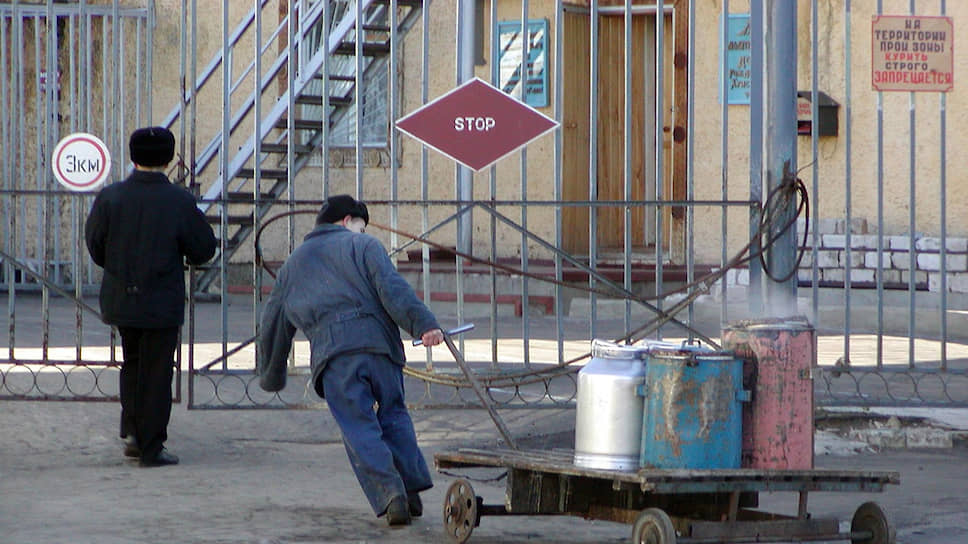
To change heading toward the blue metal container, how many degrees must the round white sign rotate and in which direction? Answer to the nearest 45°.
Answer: approximately 45° to its left

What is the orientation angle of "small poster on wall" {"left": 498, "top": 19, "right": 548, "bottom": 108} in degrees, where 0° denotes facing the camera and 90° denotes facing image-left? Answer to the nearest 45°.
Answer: approximately 0°

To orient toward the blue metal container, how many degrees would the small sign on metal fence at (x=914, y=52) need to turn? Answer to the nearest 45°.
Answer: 0° — it already faces it

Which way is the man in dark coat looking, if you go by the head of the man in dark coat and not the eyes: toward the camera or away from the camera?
away from the camera

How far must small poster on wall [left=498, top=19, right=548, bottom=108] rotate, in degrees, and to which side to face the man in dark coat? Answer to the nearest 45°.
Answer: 0° — it already faces them

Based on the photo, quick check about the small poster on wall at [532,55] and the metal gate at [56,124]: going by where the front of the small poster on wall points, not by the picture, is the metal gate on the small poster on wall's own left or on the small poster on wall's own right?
on the small poster on wall's own right

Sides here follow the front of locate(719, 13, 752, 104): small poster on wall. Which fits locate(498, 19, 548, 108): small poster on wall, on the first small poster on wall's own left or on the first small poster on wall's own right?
on the first small poster on wall's own right

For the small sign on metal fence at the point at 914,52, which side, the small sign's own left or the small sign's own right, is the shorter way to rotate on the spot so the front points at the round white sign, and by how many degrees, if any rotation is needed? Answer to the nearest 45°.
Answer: approximately 90° to the small sign's own right
